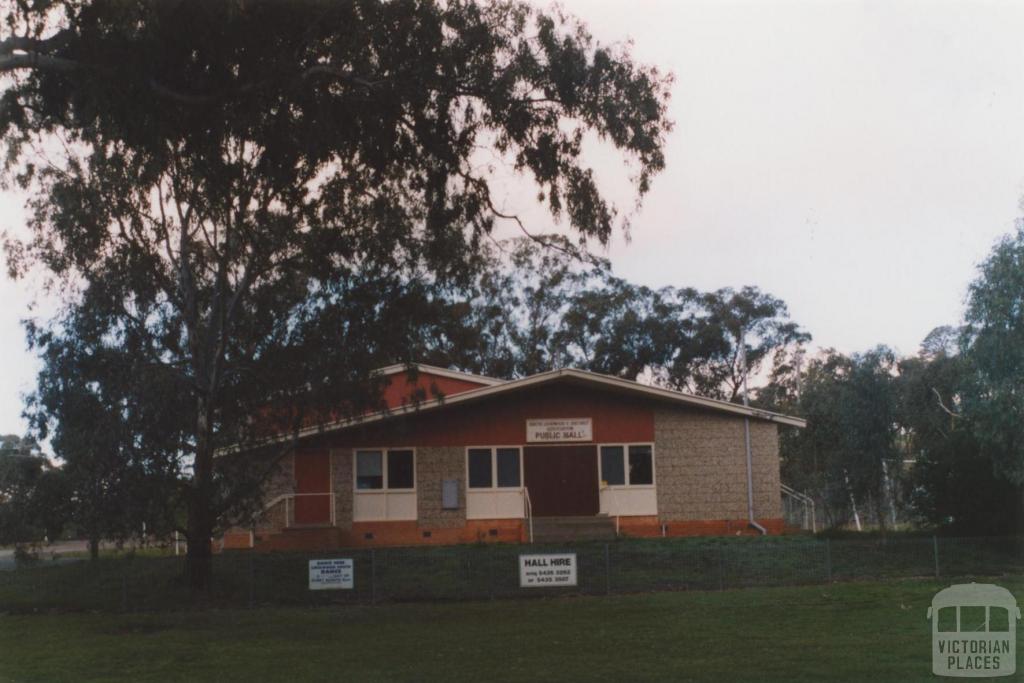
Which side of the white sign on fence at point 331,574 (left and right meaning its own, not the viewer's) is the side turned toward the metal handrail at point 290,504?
back

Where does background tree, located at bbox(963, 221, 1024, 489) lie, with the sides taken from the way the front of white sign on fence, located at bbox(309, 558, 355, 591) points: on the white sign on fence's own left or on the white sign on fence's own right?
on the white sign on fence's own left

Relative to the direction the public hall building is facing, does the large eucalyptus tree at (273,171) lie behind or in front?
in front

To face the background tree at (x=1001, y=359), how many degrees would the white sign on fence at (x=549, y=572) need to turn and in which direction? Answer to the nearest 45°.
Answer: approximately 90° to its left

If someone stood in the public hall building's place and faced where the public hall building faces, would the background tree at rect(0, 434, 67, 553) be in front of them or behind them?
behind

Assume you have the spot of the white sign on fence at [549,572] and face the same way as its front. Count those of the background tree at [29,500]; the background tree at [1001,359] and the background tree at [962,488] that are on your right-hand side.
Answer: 1

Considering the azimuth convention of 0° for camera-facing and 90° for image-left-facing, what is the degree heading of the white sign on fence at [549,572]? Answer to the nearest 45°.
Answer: approximately 0°

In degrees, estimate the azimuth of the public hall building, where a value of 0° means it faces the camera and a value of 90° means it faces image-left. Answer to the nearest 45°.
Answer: approximately 0°

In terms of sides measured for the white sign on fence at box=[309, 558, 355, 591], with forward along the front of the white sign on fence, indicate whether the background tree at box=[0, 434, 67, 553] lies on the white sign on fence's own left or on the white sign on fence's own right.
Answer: on the white sign on fence's own right
